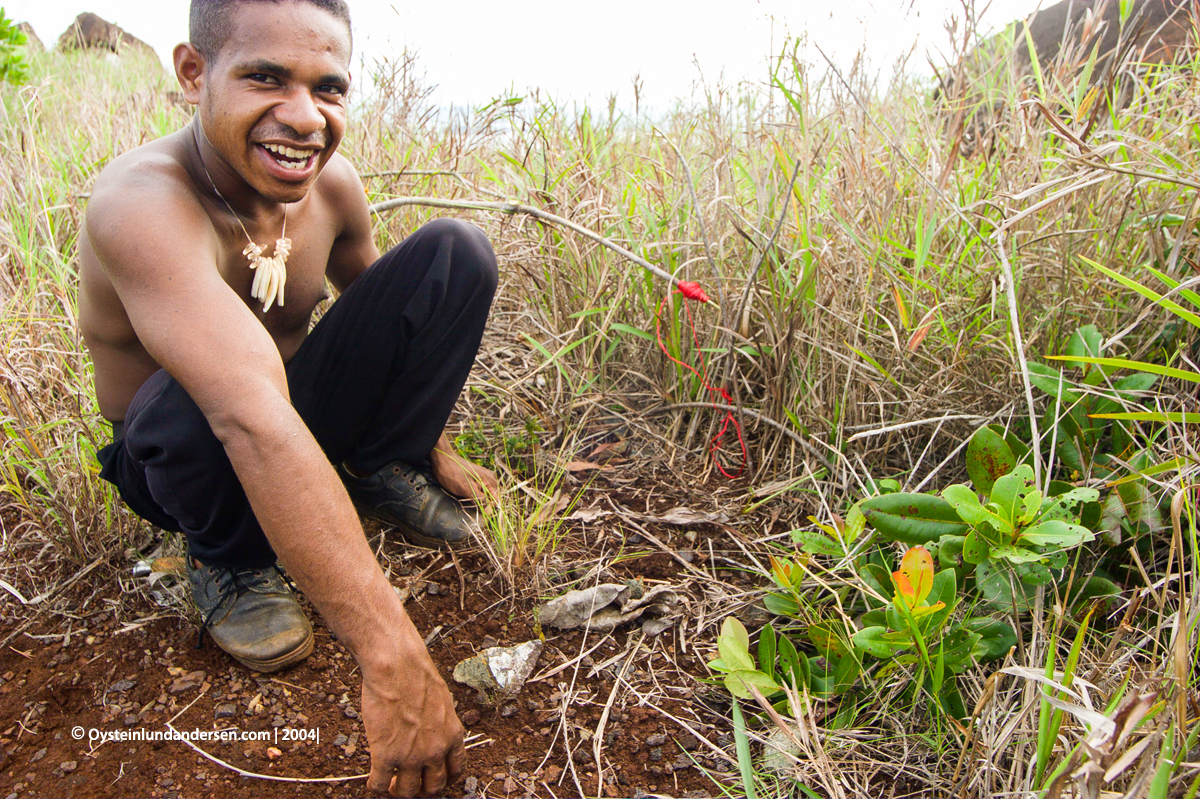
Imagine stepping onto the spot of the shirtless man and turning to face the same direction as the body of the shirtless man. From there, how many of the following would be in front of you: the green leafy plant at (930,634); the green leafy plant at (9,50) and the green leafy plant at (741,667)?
2

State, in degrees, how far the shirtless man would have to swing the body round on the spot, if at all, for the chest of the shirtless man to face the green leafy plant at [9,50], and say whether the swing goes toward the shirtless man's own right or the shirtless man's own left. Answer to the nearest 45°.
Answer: approximately 135° to the shirtless man's own left

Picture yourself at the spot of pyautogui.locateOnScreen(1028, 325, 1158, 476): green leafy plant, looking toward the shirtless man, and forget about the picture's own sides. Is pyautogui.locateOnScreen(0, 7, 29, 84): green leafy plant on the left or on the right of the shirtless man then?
right

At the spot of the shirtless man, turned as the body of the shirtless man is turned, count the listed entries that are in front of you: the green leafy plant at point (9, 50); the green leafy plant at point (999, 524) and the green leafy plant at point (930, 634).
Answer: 2

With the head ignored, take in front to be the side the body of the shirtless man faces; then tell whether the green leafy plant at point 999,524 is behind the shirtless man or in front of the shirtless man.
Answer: in front

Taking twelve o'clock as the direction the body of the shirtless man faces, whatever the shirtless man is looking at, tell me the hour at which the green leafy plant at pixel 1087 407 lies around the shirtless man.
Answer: The green leafy plant is roughly at 11 o'clock from the shirtless man.

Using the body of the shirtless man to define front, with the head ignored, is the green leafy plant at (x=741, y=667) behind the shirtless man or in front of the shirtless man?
in front

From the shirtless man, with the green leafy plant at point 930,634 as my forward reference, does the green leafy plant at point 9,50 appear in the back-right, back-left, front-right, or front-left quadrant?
back-left

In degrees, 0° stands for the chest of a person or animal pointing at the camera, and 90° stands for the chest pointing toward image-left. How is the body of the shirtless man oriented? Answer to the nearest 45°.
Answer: approximately 315°

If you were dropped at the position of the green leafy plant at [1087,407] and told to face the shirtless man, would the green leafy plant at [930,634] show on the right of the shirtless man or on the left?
left
